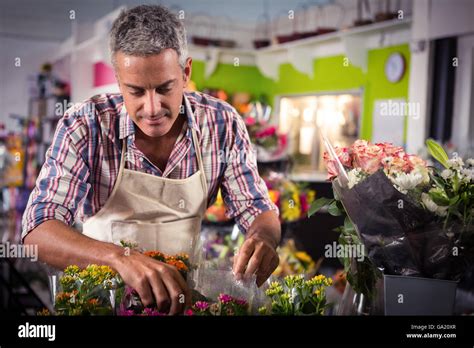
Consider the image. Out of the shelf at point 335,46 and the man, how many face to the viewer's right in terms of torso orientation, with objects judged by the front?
0

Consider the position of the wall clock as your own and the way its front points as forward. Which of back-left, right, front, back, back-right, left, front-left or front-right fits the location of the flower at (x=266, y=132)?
right

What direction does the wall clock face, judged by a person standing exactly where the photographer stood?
facing the viewer and to the left of the viewer

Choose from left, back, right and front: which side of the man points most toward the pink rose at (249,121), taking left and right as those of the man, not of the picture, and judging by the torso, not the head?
back

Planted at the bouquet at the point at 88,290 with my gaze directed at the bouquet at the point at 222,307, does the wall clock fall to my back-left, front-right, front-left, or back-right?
front-left

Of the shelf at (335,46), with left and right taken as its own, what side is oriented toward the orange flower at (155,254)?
front

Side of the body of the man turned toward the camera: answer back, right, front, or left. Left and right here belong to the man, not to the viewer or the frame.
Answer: front

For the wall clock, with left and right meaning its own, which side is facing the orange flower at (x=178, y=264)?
front
